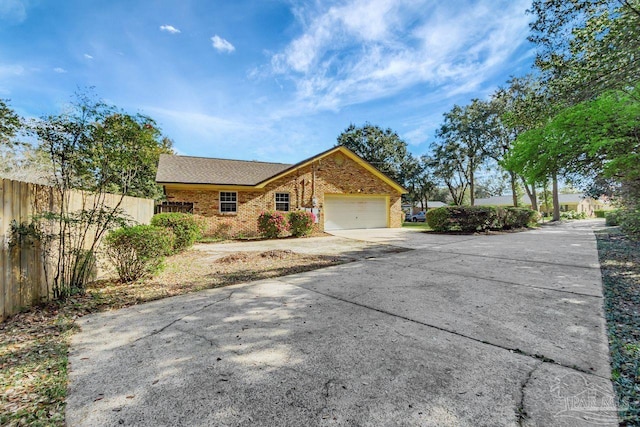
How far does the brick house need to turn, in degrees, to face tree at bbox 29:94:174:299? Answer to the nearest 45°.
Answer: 0° — it already faces it

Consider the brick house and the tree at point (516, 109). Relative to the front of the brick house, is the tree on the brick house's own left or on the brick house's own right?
on the brick house's own left

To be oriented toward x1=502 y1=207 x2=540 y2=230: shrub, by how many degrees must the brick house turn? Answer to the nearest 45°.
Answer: approximately 90° to its left

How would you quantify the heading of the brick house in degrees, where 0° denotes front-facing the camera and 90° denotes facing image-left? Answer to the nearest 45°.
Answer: approximately 0°

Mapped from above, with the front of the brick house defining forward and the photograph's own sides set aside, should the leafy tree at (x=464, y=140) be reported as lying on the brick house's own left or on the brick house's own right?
on the brick house's own left

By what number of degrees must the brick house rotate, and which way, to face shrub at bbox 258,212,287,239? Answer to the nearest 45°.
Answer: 0° — it already faces it

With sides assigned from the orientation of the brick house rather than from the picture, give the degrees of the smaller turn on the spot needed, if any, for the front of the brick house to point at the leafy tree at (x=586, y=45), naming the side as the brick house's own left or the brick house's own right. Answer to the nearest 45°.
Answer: approximately 45° to the brick house's own left
